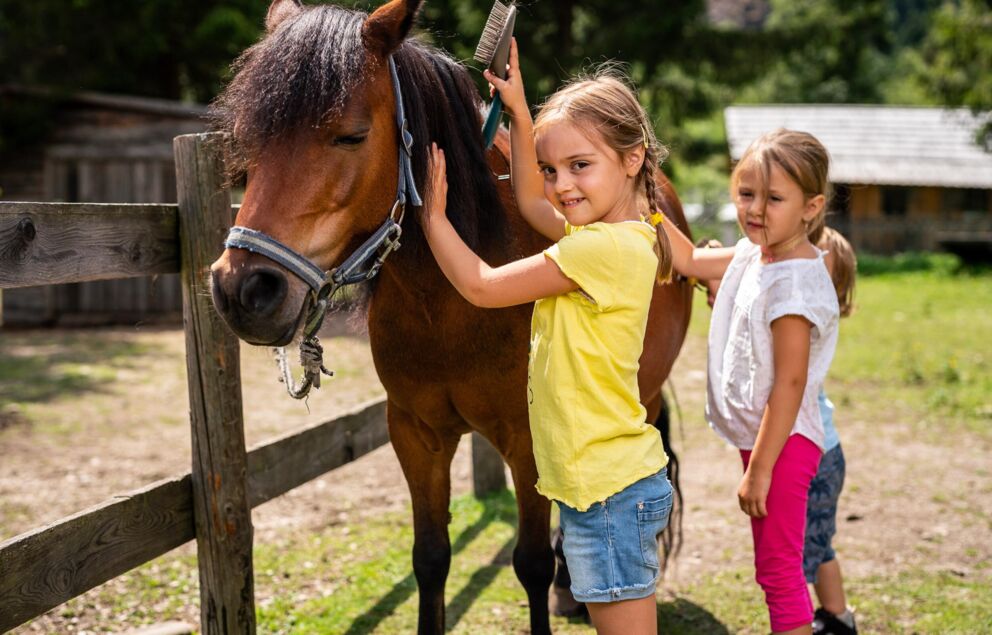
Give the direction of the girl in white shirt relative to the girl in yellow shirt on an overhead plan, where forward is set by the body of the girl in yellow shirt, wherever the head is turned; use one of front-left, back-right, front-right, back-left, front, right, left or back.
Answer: back-right

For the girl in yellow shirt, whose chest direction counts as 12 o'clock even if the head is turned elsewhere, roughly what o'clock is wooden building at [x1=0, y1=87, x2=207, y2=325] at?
The wooden building is roughly at 2 o'clock from the girl in yellow shirt.

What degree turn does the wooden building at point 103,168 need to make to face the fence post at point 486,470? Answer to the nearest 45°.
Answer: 0° — it already faces it

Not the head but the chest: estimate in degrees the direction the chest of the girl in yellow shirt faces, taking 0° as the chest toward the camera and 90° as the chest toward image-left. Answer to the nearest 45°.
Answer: approximately 90°

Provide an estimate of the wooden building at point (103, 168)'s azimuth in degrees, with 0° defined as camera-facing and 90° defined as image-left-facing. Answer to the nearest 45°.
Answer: approximately 0°

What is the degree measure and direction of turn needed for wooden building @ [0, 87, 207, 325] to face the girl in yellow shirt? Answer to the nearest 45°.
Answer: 0° — it already faces them

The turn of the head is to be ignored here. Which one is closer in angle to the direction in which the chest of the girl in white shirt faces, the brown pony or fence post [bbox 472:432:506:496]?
the brown pony

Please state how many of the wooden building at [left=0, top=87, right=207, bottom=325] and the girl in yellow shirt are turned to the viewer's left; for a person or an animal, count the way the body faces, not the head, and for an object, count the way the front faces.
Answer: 1
